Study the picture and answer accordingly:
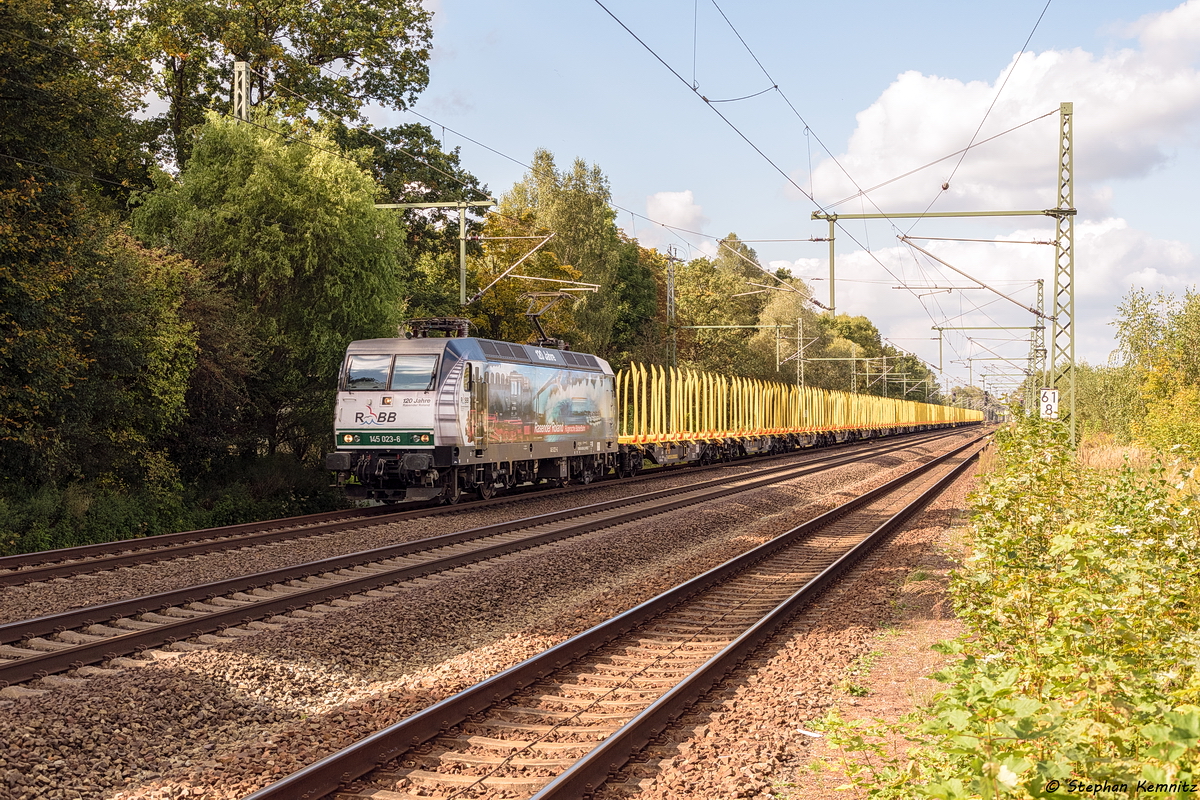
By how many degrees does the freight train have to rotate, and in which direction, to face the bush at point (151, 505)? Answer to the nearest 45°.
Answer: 0° — it already faces it

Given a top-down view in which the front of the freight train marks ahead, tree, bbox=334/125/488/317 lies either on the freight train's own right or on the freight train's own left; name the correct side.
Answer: on the freight train's own right

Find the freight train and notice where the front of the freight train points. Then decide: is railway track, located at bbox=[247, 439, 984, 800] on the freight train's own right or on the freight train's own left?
on the freight train's own left

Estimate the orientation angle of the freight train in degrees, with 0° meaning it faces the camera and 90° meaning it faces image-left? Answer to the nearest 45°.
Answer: approximately 45°

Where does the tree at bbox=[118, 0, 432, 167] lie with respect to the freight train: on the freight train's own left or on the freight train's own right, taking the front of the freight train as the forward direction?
on the freight train's own right
